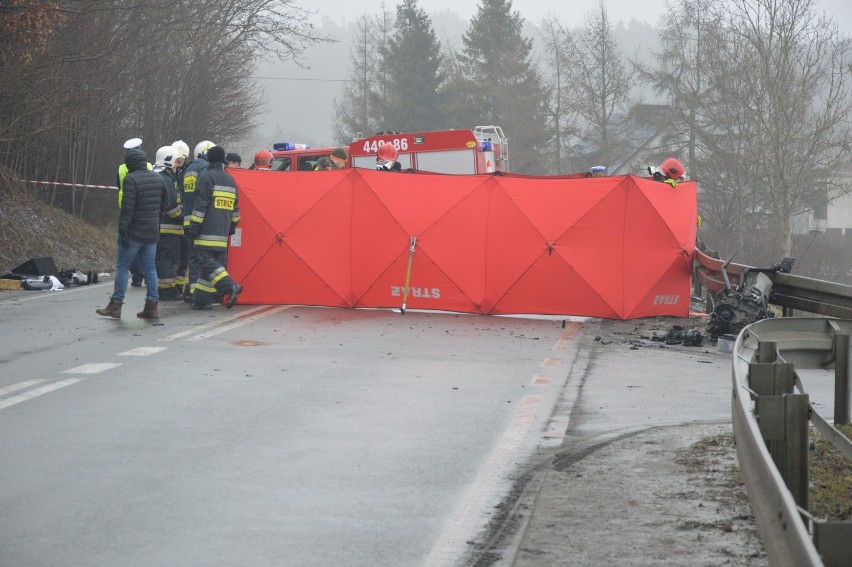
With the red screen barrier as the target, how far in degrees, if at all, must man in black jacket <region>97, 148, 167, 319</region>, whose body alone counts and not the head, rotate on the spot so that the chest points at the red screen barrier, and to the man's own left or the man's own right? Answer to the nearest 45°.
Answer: approximately 135° to the man's own right

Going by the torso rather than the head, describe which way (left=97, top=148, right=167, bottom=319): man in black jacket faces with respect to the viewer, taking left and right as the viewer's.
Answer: facing away from the viewer and to the left of the viewer

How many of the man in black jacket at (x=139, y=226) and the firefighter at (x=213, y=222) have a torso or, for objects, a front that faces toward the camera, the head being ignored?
0

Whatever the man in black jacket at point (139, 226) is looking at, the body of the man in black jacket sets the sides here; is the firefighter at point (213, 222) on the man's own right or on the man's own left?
on the man's own right

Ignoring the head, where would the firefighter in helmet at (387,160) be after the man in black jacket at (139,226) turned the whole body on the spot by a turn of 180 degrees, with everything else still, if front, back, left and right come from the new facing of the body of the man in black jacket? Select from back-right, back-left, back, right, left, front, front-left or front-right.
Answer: left

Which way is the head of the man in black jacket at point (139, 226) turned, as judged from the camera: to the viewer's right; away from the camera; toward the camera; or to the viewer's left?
away from the camera

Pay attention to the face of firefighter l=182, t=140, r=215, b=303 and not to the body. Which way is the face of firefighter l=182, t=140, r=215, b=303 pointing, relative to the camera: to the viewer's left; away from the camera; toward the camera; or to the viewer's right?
away from the camera

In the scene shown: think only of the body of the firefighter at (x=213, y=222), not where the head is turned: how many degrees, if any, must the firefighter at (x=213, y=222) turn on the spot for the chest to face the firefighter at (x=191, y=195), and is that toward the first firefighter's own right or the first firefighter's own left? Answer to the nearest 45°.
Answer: approximately 45° to the first firefighter's own right

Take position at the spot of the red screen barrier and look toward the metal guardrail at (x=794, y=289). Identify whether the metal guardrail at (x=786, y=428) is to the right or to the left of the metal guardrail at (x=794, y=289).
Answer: right

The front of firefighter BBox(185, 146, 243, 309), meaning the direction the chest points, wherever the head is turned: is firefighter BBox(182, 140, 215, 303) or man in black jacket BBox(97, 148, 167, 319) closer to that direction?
the firefighter

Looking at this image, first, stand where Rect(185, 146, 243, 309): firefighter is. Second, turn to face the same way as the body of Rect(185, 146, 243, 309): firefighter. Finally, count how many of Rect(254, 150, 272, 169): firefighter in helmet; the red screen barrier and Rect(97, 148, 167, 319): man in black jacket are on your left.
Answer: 1

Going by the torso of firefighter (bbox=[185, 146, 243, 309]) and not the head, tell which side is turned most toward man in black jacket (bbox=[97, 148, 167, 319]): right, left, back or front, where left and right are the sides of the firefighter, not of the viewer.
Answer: left
